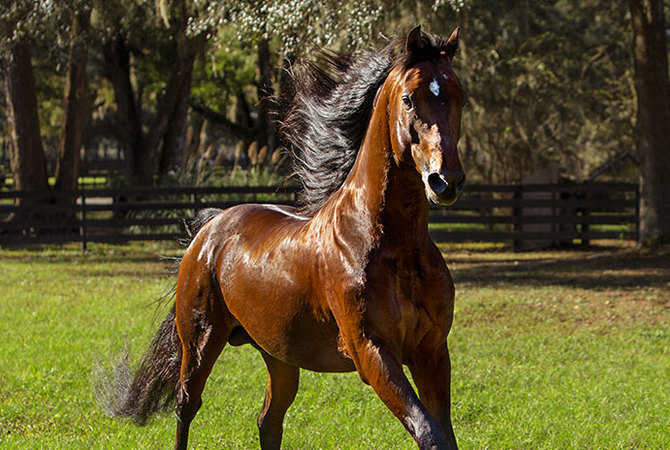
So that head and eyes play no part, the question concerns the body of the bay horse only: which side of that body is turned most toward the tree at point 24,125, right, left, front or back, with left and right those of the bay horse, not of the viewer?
back

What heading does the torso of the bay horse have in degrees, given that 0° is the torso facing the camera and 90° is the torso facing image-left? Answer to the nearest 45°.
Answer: approximately 315°

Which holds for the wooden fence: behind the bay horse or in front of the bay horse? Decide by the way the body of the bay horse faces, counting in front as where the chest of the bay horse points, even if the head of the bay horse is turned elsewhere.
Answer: behind
